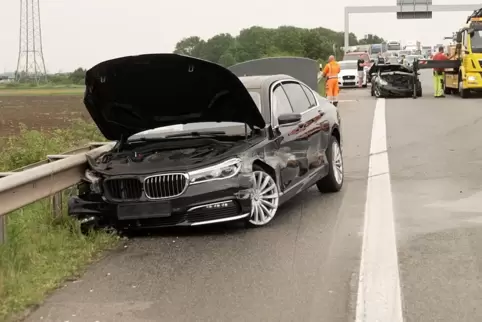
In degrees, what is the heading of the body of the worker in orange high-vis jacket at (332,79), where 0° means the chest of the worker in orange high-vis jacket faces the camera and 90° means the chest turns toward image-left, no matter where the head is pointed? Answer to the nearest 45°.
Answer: approximately 180°

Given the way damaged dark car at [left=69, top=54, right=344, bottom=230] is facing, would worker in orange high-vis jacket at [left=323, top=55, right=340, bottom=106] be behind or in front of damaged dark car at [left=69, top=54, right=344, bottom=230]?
behind

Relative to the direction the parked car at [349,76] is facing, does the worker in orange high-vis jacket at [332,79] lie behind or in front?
in front

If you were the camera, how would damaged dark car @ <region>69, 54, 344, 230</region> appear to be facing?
facing the viewer and to the left of the viewer

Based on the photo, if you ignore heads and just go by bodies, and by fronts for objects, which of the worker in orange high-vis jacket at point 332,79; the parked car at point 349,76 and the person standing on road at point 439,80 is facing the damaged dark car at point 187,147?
the parked car

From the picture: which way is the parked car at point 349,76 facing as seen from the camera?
toward the camera

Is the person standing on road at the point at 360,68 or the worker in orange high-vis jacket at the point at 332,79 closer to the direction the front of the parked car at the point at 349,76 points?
the worker in orange high-vis jacket

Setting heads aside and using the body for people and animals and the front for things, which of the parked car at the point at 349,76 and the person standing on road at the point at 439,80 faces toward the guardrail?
the parked car

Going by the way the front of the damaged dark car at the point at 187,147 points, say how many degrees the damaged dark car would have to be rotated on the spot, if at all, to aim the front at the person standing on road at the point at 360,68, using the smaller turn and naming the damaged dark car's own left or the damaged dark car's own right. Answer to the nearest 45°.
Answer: approximately 135° to the damaged dark car's own right

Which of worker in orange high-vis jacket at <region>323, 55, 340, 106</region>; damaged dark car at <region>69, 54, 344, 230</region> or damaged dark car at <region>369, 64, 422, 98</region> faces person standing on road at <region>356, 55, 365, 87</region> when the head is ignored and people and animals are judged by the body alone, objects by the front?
the worker in orange high-vis jacket
